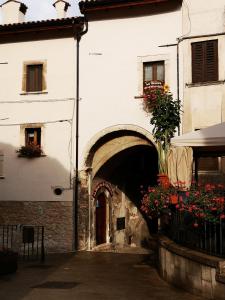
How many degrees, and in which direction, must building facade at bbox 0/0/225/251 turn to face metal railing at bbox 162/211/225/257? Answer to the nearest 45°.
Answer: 0° — it already faces it

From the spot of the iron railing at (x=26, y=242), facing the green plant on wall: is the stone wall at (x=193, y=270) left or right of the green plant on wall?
right

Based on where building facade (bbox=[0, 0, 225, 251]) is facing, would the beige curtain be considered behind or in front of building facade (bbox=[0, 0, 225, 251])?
in front

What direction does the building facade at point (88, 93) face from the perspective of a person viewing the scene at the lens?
facing the viewer

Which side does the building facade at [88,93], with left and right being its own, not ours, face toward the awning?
left

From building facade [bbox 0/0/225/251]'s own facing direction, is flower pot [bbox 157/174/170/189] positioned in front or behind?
in front

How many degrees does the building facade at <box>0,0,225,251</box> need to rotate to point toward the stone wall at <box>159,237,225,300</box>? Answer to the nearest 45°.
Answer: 0° — it already faces it

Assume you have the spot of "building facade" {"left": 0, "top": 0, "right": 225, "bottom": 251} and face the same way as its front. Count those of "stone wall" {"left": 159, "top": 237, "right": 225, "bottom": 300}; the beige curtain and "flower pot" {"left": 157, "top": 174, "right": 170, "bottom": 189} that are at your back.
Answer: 0

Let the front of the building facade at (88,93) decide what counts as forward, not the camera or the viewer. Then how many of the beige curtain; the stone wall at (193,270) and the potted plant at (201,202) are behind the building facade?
0
